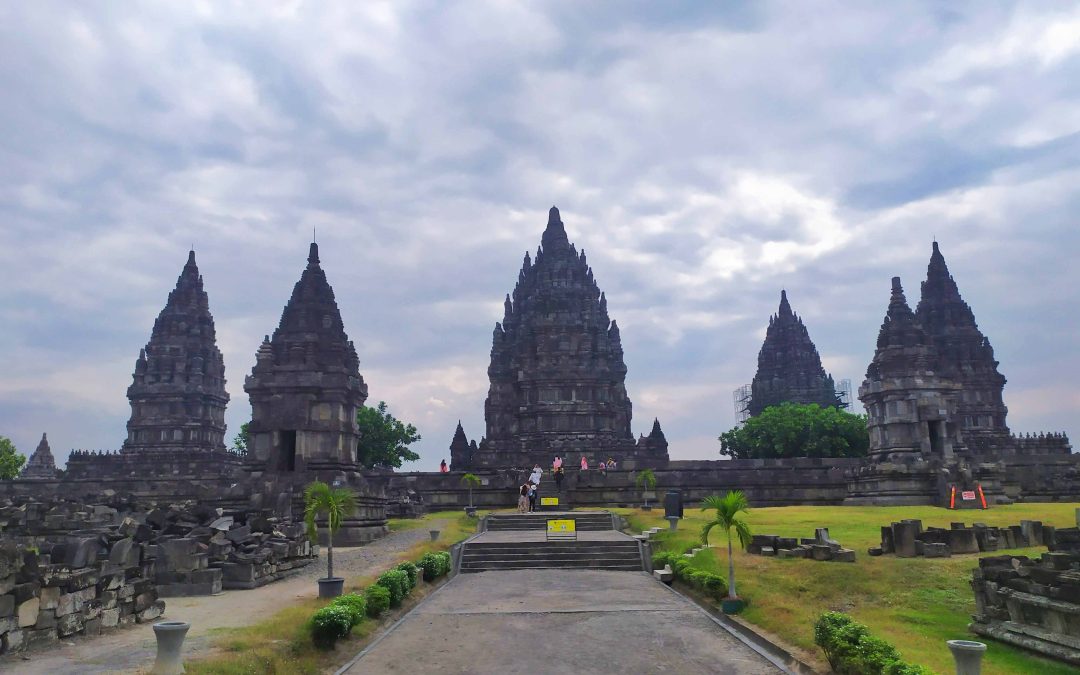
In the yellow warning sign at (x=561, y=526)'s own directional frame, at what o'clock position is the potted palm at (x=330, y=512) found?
The potted palm is roughly at 1 o'clock from the yellow warning sign.

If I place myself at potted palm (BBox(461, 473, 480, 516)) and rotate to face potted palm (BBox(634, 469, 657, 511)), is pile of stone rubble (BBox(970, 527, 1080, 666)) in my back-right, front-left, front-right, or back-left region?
front-right

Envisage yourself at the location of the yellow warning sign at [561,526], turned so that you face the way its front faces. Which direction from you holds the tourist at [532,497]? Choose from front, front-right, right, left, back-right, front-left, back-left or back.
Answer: back

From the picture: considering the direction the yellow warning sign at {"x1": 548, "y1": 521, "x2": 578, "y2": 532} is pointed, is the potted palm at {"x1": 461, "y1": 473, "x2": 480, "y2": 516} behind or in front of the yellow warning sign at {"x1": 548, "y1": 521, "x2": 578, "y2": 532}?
behind

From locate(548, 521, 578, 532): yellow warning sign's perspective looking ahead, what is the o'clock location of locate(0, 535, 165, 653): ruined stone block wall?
The ruined stone block wall is roughly at 1 o'clock from the yellow warning sign.

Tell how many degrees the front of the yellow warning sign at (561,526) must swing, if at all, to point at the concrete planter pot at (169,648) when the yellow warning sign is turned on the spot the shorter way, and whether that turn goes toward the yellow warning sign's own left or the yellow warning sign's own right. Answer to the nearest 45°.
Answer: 0° — it already faces it

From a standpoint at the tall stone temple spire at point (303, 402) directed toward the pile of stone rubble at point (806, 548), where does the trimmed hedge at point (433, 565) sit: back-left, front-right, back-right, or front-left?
front-right

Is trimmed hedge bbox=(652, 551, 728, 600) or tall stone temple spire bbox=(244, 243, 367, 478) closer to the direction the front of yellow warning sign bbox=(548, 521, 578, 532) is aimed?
the trimmed hedge

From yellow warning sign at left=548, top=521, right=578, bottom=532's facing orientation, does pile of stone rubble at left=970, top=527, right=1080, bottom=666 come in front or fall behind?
in front

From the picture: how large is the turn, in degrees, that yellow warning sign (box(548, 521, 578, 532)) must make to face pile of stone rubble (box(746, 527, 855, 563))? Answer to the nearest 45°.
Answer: approximately 45° to its left

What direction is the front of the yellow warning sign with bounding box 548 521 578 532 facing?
toward the camera

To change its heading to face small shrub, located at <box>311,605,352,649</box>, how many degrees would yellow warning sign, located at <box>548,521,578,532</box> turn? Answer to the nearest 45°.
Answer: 0° — it already faces it

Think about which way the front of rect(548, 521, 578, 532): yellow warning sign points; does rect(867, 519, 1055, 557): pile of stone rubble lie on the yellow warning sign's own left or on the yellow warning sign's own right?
on the yellow warning sign's own left

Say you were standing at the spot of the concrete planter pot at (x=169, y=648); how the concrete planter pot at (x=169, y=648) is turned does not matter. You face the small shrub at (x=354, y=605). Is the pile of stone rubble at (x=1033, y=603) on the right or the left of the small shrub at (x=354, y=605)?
right

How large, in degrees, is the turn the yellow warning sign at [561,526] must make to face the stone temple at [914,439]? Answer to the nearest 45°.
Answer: approximately 135° to its left

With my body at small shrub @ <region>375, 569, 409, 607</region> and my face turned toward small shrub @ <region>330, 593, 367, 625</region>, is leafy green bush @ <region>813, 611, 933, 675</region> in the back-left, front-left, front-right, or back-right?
front-left

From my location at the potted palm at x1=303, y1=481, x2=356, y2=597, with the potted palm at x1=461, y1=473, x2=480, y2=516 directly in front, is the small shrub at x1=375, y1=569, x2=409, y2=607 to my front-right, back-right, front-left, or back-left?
back-right

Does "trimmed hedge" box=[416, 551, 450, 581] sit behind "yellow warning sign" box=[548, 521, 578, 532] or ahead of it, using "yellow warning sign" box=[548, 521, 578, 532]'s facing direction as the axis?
ahead
